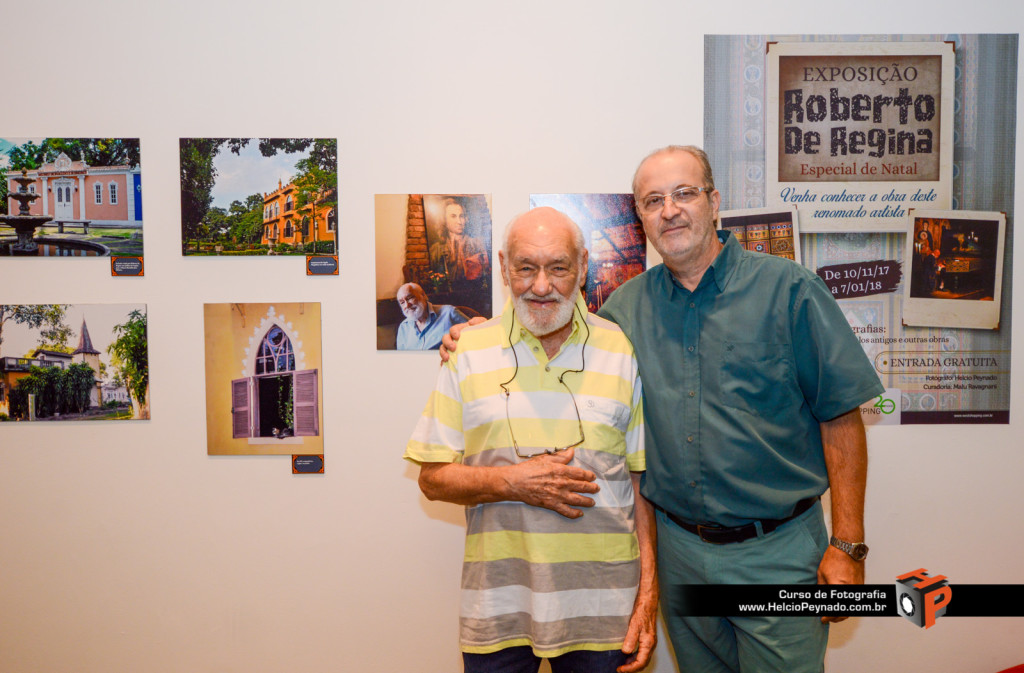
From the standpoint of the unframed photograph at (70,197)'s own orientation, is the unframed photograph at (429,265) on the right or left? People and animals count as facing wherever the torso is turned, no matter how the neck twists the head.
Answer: on its left

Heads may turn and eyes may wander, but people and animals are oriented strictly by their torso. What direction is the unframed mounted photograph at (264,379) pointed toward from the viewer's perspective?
toward the camera

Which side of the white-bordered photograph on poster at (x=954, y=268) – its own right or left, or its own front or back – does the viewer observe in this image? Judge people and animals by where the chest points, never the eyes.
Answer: front

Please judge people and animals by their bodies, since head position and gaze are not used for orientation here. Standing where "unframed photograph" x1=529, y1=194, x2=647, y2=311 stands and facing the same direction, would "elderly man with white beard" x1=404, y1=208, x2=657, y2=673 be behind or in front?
in front

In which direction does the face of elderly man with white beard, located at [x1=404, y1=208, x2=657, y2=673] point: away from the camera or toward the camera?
toward the camera

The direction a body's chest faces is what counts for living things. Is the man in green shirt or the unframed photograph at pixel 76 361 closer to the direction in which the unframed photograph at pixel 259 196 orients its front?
the man in green shirt

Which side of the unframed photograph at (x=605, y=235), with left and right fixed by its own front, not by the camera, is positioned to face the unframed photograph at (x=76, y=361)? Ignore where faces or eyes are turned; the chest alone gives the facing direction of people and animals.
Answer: right

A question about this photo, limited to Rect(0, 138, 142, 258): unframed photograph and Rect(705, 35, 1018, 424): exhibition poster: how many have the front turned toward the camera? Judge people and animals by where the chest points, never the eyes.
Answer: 2

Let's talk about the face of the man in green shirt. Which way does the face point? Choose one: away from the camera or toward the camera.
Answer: toward the camera

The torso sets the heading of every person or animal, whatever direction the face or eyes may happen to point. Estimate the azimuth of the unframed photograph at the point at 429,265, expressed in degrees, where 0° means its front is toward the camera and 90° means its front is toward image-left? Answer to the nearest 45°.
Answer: approximately 0°

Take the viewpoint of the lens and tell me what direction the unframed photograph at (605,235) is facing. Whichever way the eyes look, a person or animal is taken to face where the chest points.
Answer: facing the viewer

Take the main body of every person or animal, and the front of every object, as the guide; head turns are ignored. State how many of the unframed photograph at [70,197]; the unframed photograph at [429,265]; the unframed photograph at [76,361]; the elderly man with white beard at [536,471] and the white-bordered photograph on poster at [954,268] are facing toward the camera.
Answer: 5

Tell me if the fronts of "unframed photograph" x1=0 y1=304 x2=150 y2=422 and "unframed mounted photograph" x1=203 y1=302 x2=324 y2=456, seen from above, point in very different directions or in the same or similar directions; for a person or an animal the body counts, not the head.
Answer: same or similar directions

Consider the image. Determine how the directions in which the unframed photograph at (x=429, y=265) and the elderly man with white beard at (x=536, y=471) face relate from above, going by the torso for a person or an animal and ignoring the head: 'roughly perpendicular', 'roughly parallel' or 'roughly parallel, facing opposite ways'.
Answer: roughly parallel

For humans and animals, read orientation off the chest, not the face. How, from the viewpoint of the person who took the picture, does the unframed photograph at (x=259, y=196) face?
facing the viewer

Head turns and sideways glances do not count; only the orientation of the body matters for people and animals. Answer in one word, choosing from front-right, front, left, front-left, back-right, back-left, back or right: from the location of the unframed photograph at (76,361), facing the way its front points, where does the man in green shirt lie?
front-left
